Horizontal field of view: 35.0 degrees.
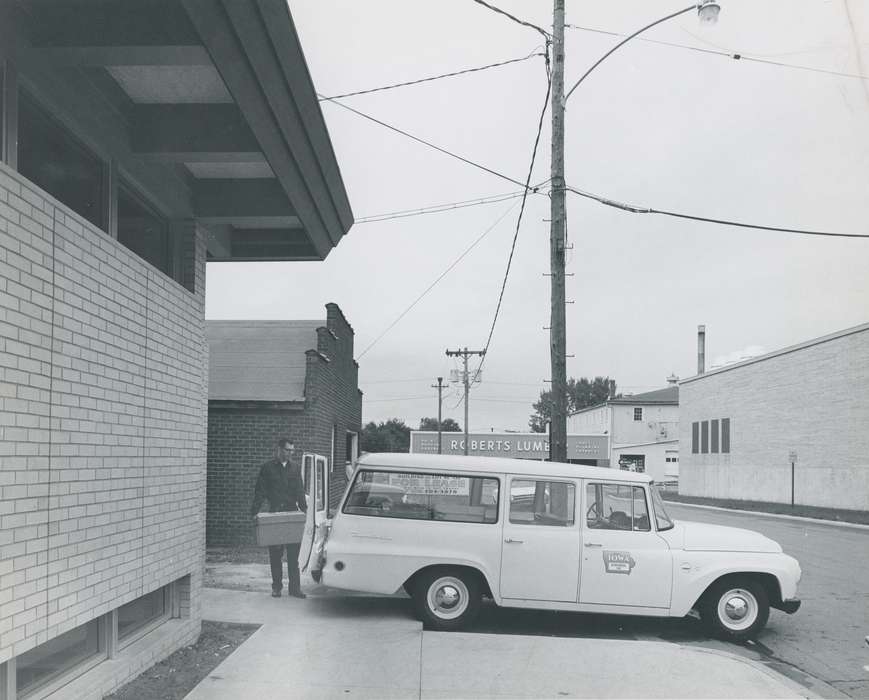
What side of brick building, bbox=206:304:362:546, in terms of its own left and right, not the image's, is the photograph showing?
right

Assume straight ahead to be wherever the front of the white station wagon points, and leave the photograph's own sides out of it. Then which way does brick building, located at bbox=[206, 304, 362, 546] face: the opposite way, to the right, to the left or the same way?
the same way

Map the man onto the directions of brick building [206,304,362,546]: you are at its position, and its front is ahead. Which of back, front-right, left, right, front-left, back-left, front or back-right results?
right

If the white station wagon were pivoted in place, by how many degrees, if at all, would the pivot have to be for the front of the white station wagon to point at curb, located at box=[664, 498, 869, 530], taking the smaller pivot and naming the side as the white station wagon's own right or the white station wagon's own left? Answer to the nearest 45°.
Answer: approximately 90° to the white station wagon's own left

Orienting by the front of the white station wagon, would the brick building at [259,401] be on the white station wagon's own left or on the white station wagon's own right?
on the white station wagon's own left

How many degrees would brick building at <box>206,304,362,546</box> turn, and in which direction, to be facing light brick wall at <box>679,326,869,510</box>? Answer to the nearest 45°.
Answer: approximately 45° to its left

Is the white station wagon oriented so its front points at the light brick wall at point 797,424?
no

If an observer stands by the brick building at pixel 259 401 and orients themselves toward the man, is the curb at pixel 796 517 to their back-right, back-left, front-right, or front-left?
back-left

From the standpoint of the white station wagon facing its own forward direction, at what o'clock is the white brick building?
The white brick building is roughly at 4 o'clock from the white station wagon.

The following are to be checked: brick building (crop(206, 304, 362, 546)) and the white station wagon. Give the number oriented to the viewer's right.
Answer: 2

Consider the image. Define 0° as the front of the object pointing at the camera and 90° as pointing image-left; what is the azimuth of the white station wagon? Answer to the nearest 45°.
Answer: approximately 270°

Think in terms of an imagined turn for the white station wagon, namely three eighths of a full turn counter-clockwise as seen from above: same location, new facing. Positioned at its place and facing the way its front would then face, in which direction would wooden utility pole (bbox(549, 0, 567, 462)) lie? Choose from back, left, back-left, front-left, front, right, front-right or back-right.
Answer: front-right
